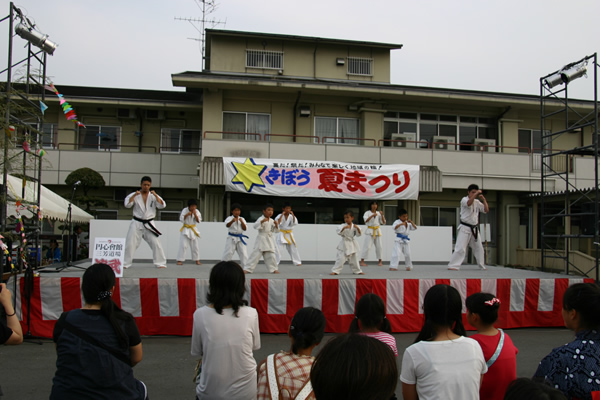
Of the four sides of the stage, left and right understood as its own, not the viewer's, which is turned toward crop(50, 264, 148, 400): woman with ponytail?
front

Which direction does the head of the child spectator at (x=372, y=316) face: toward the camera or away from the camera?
away from the camera

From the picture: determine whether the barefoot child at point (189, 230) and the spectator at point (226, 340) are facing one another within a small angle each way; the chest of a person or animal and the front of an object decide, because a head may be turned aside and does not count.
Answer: yes

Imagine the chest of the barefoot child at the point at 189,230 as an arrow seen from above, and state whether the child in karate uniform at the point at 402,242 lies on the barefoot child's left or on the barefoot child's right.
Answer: on the barefoot child's left

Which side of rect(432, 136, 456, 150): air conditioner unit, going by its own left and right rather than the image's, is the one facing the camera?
front

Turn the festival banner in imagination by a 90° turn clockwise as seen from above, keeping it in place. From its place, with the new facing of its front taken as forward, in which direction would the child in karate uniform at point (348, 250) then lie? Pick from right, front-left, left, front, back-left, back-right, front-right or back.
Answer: left

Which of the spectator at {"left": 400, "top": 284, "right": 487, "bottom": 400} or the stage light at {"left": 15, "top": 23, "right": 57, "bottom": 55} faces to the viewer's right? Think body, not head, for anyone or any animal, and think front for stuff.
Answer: the stage light

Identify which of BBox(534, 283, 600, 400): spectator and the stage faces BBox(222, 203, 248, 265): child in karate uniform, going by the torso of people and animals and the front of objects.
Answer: the spectator

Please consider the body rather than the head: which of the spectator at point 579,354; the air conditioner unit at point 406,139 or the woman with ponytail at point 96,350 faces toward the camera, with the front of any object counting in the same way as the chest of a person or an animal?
the air conditioner unit

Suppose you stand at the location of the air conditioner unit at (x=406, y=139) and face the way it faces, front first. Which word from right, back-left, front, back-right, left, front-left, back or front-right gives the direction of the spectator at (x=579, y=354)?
front

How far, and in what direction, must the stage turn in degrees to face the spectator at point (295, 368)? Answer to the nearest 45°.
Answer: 0° — it already faces them

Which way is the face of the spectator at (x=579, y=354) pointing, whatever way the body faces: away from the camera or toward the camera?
away from the camera

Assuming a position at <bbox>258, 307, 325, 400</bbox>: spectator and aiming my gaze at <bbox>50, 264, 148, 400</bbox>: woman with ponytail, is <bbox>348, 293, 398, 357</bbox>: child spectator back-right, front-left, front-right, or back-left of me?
back-right

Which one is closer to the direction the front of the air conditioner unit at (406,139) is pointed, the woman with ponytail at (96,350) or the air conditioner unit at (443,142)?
the woman with ponytail

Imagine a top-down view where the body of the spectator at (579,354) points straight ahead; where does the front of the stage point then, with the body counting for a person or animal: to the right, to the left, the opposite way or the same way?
the opposite way

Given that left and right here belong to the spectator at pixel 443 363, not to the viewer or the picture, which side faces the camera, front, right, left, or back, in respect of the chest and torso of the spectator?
back

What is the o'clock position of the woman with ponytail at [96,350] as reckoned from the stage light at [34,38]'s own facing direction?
The woman with ponytail is roughly at 3 o'clock from the stage light.

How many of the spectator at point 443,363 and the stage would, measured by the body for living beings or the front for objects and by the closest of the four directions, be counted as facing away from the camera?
1

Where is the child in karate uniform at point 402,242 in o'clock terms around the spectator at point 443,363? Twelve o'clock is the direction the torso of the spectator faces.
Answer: The child in karate uniform is roughly at 12 o'clock from the spectator.

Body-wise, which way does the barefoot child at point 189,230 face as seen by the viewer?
toward the camera

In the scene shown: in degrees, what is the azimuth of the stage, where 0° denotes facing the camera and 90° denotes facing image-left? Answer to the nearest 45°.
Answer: approximately 0°
